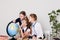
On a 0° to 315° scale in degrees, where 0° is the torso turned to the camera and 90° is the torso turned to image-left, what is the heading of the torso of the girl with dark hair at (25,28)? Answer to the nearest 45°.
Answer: approximately 45°
